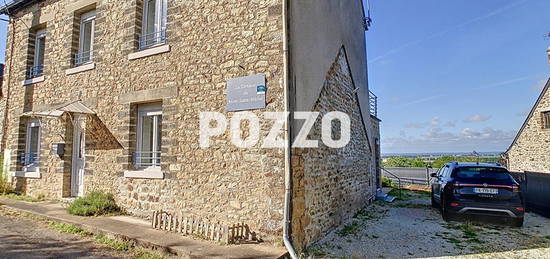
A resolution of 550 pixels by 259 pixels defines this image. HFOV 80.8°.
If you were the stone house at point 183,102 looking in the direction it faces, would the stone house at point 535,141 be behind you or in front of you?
behind

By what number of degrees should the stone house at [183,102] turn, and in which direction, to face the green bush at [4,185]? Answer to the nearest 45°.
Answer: approximately 90° to its right

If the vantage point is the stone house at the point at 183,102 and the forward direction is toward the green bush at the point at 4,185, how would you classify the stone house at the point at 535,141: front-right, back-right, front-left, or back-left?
back-right

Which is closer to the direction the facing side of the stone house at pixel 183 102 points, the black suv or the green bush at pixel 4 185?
the green bush

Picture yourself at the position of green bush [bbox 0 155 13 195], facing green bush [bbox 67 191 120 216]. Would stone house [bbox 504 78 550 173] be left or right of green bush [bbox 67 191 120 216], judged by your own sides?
left

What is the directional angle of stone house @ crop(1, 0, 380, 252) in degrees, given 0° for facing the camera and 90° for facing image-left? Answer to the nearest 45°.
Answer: approximately 45°

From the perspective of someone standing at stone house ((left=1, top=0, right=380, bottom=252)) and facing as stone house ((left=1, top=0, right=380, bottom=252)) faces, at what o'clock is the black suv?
The black suv is roughly at 8 o'clock from the stone house.
